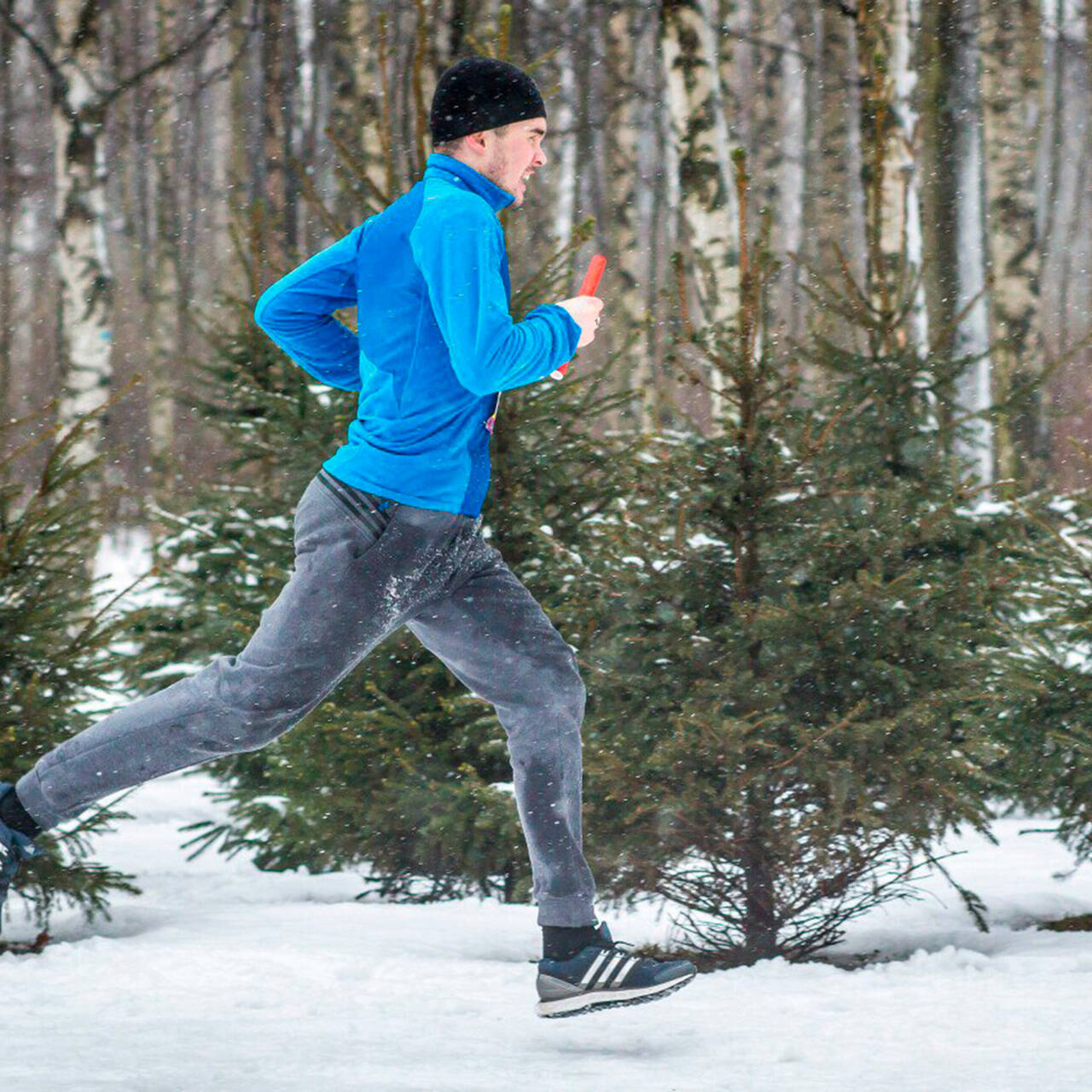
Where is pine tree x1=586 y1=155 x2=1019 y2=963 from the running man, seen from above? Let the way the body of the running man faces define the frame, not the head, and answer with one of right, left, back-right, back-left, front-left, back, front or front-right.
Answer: front-left

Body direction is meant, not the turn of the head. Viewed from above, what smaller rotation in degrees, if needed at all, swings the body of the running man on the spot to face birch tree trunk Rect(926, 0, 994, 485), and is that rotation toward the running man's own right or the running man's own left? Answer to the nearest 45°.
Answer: approximately 45° to the running man's own left

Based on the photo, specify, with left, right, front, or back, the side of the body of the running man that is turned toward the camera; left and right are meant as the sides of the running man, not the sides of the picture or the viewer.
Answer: right

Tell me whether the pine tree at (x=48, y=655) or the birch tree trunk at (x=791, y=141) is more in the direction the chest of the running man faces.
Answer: the birch tree trunk

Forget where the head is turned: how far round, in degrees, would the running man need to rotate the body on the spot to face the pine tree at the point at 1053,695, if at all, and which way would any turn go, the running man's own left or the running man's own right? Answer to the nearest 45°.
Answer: approximately 45° to the running man's own left

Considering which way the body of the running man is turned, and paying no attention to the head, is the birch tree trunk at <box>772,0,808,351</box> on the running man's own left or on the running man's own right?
on the running man's own left

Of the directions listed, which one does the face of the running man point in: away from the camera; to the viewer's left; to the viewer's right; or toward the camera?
to the viewer's right

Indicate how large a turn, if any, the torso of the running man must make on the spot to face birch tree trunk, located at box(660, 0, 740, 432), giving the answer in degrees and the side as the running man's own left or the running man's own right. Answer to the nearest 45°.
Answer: approximately 90° to the running man's own left

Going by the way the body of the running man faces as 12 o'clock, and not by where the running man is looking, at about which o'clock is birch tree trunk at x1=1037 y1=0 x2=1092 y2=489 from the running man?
The birch tree trunk is roughly at 10 o'clock from the running man.

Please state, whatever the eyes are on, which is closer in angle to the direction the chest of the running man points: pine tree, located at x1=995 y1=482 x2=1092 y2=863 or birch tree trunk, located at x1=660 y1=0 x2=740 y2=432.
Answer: the pine tree

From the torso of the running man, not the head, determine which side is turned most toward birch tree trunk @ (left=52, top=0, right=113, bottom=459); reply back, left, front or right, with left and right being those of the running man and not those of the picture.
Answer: left

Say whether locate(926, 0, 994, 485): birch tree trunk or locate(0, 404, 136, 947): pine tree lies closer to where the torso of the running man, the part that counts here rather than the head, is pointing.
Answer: the birch tree trunk

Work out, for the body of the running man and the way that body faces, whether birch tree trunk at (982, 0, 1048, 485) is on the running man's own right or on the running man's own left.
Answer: on the running man's own left
